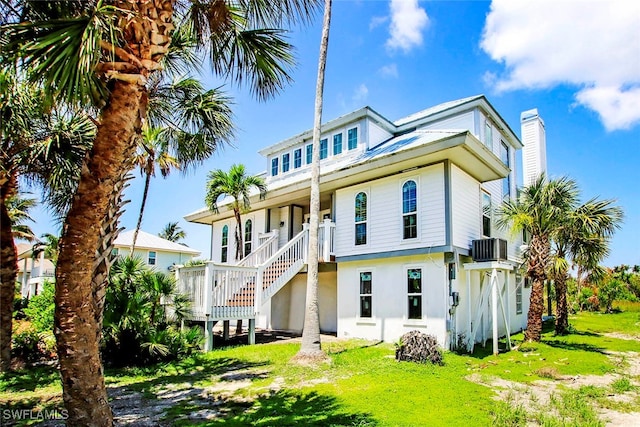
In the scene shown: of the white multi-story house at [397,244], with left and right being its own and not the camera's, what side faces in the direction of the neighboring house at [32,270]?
right

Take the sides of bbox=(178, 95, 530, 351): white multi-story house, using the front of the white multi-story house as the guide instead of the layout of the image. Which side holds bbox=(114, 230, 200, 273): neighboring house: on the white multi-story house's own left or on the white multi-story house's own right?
on the white multi-story house's own right

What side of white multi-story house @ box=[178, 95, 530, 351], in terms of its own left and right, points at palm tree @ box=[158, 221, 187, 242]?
right

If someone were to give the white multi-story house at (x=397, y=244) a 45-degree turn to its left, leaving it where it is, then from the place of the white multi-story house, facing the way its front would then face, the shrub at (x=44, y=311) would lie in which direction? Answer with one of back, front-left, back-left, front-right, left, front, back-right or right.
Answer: right

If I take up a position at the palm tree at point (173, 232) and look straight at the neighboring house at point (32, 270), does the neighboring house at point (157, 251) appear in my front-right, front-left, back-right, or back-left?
front-left

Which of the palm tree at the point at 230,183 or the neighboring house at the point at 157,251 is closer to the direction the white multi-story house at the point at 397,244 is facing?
the palm tree

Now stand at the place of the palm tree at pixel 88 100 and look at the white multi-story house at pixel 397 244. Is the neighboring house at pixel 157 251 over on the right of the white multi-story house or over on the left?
left

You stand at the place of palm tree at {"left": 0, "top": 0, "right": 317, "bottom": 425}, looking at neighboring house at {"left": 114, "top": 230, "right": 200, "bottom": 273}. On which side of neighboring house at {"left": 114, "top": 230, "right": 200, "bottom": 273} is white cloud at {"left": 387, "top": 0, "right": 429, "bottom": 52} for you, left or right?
right
